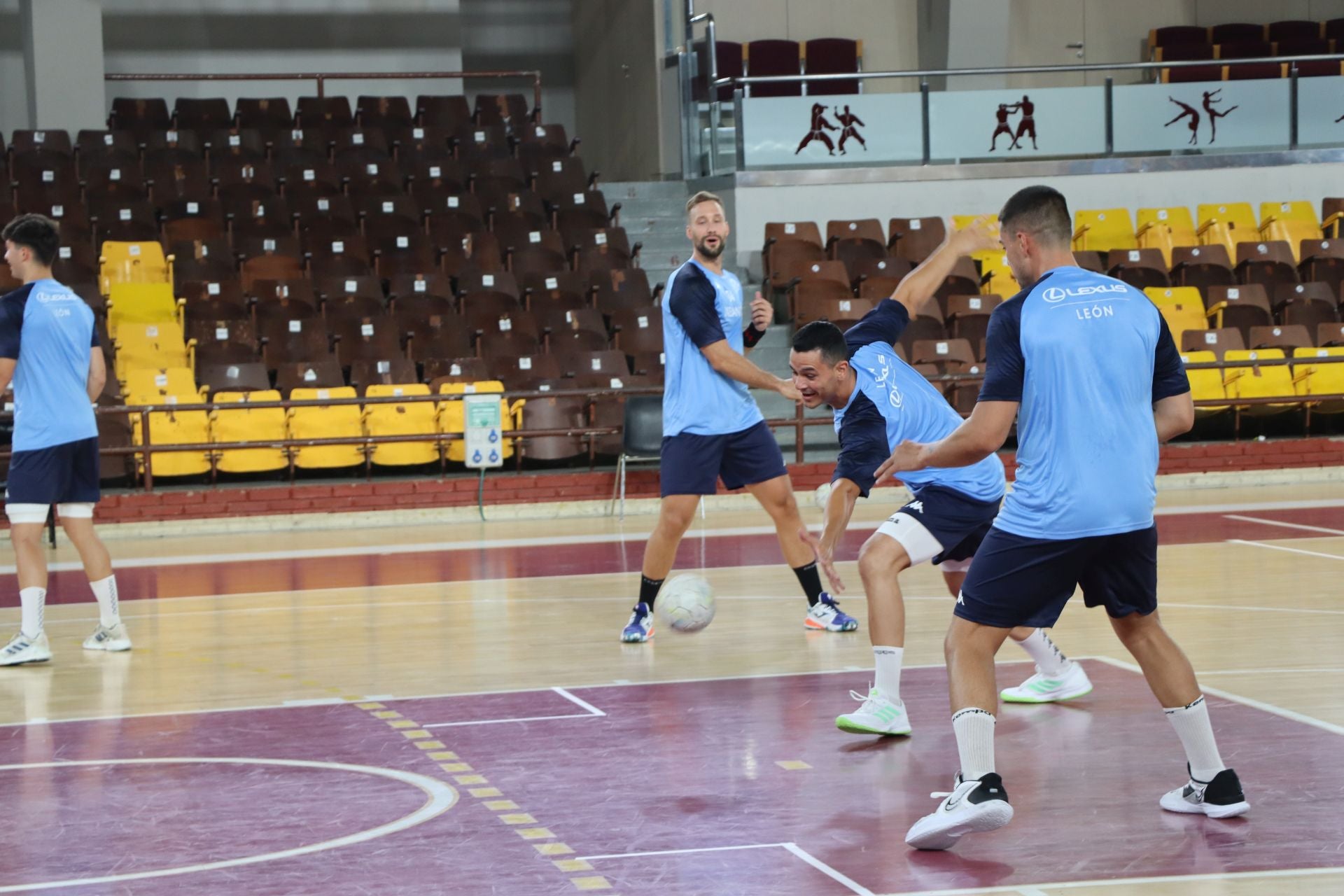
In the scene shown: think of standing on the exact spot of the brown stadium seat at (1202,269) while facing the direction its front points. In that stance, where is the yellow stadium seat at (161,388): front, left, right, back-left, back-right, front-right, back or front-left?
front-right

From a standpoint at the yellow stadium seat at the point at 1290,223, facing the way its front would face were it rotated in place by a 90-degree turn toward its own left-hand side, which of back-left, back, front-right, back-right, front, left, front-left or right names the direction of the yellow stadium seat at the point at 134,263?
back-right

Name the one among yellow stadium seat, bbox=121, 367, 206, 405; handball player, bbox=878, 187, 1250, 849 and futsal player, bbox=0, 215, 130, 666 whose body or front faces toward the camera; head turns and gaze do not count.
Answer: the yellow stadium seat

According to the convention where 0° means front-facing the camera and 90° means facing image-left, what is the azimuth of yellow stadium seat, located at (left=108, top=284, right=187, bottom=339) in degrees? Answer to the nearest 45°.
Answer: approximately 0°

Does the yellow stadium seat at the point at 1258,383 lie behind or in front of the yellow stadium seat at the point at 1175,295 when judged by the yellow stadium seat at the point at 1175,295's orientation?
in front

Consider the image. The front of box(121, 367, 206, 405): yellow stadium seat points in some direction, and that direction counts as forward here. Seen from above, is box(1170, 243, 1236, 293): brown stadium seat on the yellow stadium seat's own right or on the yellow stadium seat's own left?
on the yellow stadium seat's own left

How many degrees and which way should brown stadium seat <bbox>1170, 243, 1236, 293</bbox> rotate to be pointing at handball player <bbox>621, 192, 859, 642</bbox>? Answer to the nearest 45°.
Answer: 0° — it already faces them

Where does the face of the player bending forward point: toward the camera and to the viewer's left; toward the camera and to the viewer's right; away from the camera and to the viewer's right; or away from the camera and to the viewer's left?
toward the camera and to the viewer's left

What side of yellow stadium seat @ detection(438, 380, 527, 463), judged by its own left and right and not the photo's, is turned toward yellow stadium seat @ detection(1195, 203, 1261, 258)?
left

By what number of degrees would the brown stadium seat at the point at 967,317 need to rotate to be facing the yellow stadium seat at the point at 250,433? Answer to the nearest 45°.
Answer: approximately 45° to its right
